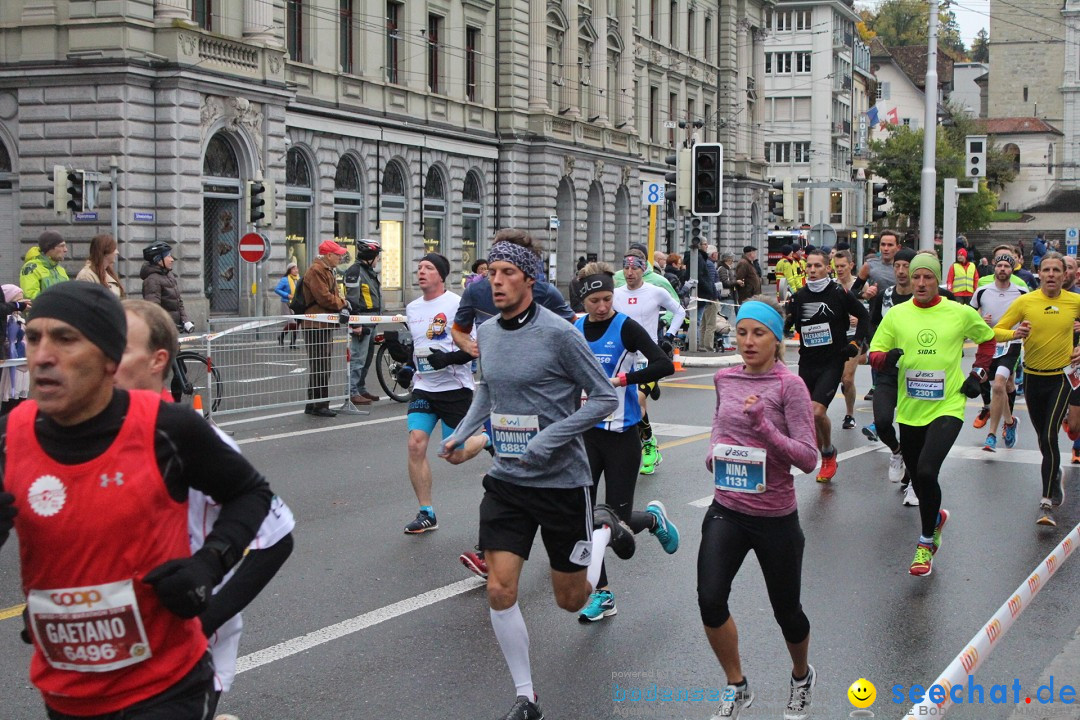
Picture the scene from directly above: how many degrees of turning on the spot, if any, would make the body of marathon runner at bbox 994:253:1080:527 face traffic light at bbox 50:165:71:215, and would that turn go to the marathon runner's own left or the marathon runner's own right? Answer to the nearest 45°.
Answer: approximately 135° to the marathon runner's own right

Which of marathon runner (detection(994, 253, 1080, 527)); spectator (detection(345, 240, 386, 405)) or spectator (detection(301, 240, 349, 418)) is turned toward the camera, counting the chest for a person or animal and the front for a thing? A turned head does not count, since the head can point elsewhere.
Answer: the marathon runner

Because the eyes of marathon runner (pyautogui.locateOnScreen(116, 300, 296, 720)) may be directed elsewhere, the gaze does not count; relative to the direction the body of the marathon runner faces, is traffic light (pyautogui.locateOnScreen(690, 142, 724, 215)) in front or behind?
behind

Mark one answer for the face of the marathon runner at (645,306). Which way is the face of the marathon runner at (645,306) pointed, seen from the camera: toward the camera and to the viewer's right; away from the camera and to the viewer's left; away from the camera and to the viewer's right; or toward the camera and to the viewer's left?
toward the camera and to the viewer's left

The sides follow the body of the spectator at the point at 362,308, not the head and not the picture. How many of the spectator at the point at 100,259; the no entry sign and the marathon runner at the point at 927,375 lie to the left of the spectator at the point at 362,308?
1

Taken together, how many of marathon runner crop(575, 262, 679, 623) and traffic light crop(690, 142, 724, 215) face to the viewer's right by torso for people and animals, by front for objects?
0

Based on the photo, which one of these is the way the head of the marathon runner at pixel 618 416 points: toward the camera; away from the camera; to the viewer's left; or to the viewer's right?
toward the camera

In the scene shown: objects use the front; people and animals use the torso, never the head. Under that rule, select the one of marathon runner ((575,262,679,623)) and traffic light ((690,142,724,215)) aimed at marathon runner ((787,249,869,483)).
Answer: the traffic light

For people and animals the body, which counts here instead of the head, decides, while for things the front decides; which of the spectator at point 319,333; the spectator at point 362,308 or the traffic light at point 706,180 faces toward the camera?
the traffic light

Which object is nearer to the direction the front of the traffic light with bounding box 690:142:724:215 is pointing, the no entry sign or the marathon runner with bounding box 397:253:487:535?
the marathon runner

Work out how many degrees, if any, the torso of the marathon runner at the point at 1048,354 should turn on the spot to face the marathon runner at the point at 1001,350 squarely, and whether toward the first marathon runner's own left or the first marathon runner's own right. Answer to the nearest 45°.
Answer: approximately 180°

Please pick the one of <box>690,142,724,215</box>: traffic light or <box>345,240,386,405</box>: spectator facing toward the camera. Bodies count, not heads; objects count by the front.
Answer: the traffic light

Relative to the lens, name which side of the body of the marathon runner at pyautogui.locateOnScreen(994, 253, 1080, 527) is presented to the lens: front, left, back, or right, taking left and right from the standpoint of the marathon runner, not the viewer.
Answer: front

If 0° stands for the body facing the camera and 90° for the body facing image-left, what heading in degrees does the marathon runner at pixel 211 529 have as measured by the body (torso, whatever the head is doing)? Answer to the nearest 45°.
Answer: approximately 45°

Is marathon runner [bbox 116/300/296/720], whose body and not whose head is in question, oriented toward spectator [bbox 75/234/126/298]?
no

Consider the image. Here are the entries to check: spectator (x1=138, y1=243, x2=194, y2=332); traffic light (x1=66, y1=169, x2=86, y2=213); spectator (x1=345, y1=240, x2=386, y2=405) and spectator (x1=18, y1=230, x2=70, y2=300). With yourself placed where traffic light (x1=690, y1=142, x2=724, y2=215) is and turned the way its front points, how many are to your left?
0

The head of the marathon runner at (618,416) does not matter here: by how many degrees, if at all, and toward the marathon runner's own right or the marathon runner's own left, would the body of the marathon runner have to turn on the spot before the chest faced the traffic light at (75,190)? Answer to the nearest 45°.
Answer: approximately 90° to the marathon runner's own right

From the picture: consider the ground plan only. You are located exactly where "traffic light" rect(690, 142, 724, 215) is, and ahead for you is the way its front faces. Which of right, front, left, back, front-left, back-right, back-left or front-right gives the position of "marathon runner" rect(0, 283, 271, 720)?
front

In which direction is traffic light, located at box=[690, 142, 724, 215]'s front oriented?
toward the camera
